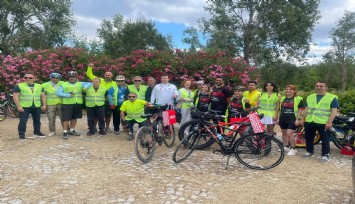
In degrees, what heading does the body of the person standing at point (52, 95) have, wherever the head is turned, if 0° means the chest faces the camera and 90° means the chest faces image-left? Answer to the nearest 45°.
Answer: approximately 0°

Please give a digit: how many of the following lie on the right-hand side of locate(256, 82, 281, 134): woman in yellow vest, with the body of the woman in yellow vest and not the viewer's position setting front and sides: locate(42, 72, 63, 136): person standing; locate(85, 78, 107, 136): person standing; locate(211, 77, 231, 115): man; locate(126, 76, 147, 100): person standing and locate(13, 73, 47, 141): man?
5

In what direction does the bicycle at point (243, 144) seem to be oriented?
to the viewer's left

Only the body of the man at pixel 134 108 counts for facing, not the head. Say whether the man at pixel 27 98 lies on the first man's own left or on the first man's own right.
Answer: on the first man's own right

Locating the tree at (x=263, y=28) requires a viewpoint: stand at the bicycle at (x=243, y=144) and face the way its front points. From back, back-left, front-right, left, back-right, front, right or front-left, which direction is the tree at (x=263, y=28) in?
right

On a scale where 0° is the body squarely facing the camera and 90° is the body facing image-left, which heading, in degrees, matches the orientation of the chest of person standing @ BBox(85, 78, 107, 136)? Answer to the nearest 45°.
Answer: approximately 0°

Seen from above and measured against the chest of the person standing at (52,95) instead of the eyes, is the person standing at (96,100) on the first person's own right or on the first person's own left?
on the first person's own left

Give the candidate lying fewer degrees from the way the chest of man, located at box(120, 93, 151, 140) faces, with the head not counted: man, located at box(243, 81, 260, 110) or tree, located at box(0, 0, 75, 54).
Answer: the man
